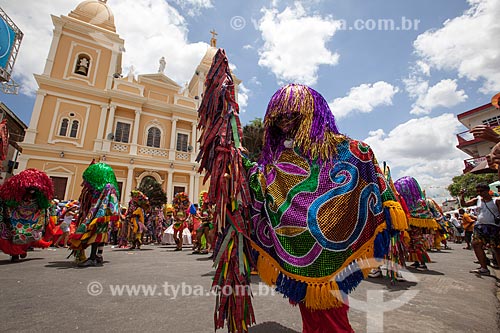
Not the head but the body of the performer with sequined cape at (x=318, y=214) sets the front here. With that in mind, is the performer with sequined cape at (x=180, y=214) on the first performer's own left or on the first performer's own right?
on the first performer's own right

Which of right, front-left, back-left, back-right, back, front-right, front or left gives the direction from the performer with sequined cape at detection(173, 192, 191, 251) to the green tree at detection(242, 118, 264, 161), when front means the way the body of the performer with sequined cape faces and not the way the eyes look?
back-left

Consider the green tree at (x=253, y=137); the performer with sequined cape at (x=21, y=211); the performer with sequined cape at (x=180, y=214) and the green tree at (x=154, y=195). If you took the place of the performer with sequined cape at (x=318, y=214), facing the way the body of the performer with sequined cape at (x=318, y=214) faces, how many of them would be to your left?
0

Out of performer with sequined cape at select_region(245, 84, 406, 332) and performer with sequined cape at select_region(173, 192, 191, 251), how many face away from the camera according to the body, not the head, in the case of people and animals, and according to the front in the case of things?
0

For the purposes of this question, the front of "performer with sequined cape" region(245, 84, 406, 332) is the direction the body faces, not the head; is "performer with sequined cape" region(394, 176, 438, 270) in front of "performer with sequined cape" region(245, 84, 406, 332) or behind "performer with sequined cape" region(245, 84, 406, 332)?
behind

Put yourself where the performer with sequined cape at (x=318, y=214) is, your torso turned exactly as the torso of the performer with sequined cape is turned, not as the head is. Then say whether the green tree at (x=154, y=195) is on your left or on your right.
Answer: on your right

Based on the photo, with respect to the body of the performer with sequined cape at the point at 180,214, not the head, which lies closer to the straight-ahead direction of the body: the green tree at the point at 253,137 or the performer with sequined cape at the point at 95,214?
the performer with sequined cape

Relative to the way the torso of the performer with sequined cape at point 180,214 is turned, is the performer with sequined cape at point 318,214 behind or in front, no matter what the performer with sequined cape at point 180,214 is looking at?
in front

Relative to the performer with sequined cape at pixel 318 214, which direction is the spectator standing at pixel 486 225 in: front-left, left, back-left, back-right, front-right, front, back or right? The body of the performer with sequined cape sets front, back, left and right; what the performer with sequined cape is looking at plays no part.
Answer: back

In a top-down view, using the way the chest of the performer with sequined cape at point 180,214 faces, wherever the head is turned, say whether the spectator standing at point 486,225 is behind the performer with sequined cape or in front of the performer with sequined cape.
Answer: in front

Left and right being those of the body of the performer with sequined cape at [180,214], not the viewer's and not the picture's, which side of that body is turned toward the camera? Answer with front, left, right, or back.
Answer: front

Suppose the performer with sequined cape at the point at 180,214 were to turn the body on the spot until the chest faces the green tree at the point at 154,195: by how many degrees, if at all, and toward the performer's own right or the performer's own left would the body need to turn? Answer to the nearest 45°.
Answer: approximately 180°

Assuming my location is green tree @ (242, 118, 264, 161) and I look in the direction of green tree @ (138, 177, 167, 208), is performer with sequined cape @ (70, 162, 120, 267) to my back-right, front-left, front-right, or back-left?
front-left

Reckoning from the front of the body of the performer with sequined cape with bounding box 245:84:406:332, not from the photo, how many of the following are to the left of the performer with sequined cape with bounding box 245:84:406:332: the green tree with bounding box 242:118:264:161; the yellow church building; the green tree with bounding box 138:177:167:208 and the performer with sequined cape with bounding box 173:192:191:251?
0

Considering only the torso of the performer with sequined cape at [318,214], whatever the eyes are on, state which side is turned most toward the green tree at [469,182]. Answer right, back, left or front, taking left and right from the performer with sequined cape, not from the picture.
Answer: back

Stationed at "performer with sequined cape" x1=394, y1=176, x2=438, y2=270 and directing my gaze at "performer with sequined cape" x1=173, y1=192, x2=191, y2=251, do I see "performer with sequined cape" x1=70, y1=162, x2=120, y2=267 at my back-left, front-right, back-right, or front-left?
front-left
